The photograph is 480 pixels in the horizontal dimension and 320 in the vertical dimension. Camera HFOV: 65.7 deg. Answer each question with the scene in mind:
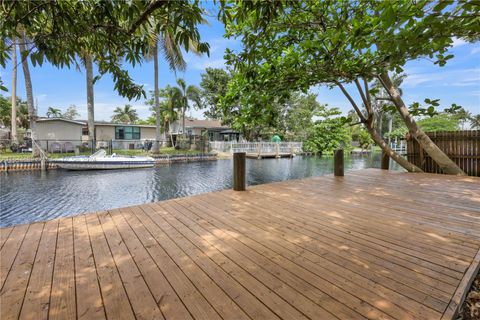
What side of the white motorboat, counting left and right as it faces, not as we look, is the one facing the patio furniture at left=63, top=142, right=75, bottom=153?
right

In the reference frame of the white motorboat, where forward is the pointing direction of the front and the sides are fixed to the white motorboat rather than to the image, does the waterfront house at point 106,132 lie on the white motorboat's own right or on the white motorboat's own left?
on the white motorboat's own right

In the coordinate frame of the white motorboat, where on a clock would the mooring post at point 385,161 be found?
The mooring post is roughly at 8 o'clock from the white motorboat.

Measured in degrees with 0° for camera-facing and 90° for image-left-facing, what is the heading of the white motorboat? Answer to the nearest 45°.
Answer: approximately 90°

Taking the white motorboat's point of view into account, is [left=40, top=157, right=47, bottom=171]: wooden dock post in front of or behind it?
in front

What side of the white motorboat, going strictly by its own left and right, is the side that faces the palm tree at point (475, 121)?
back

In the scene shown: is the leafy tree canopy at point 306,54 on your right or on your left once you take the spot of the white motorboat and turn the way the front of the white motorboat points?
on your left

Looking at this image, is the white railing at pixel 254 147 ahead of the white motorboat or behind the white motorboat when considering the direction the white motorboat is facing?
behind

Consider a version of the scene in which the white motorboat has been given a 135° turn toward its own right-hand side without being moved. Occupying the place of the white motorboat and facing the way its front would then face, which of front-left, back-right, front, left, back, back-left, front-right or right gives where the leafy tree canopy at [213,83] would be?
front

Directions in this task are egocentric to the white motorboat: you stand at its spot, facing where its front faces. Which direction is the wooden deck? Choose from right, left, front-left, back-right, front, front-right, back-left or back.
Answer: left

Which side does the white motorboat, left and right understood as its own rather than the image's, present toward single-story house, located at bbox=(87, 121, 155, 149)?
right

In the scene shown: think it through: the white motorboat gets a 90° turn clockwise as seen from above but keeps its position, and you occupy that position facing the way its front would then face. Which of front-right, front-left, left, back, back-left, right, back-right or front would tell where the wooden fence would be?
back-right

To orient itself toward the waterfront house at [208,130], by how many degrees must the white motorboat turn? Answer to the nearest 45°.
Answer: approximately 135° to its right
